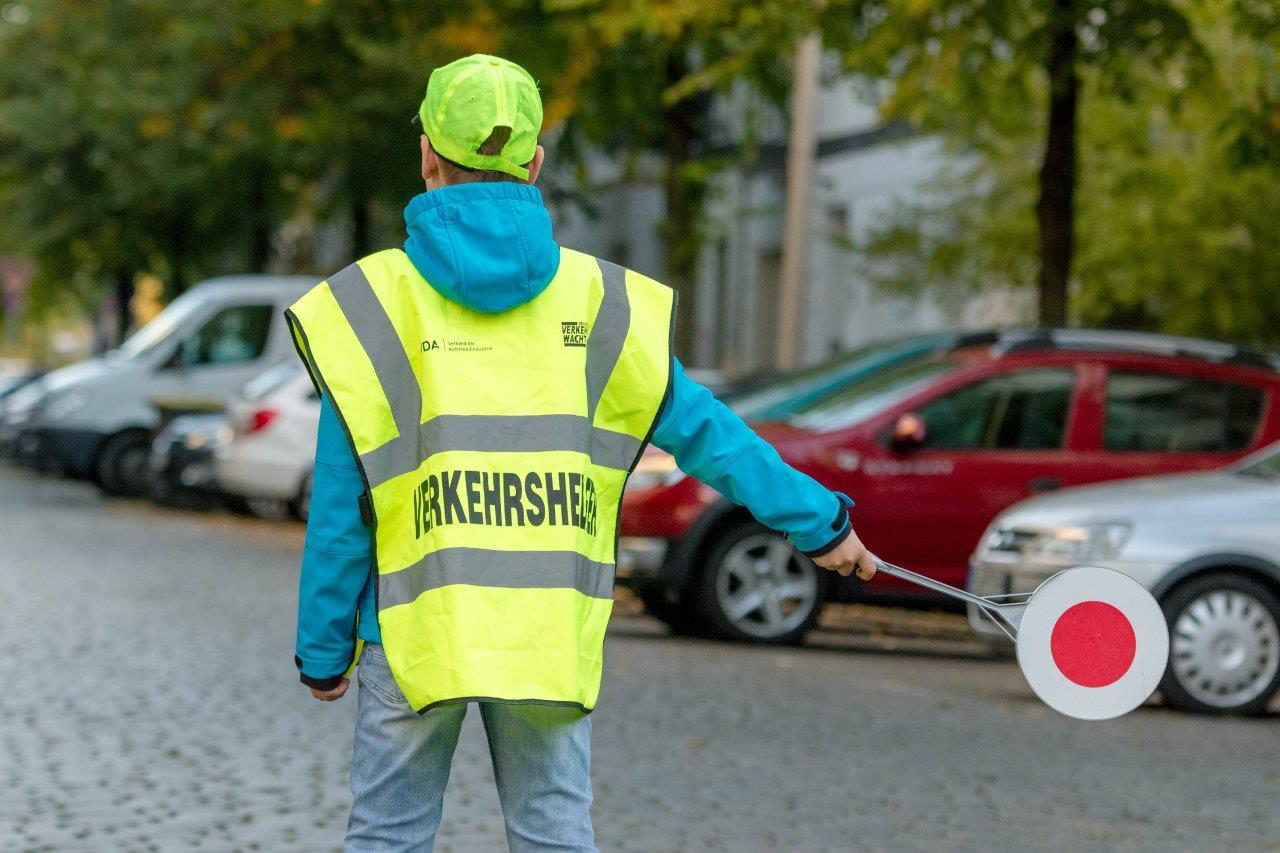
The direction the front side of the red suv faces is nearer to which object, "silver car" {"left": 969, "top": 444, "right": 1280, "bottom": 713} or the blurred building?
the blurred building

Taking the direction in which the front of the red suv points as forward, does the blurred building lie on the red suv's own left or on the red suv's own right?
on the red suv's own right

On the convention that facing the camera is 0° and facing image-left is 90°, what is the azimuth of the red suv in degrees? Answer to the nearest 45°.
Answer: approximately 90°

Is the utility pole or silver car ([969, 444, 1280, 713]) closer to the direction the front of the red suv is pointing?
the utility pole

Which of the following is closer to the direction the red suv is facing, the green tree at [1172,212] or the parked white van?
the parked white van

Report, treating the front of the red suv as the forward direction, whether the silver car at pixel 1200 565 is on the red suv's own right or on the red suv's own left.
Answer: on the red suv's own left

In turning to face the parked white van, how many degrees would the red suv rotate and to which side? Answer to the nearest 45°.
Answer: approximately 45° to its right

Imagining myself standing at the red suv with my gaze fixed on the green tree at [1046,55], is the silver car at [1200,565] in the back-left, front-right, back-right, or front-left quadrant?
back-right
